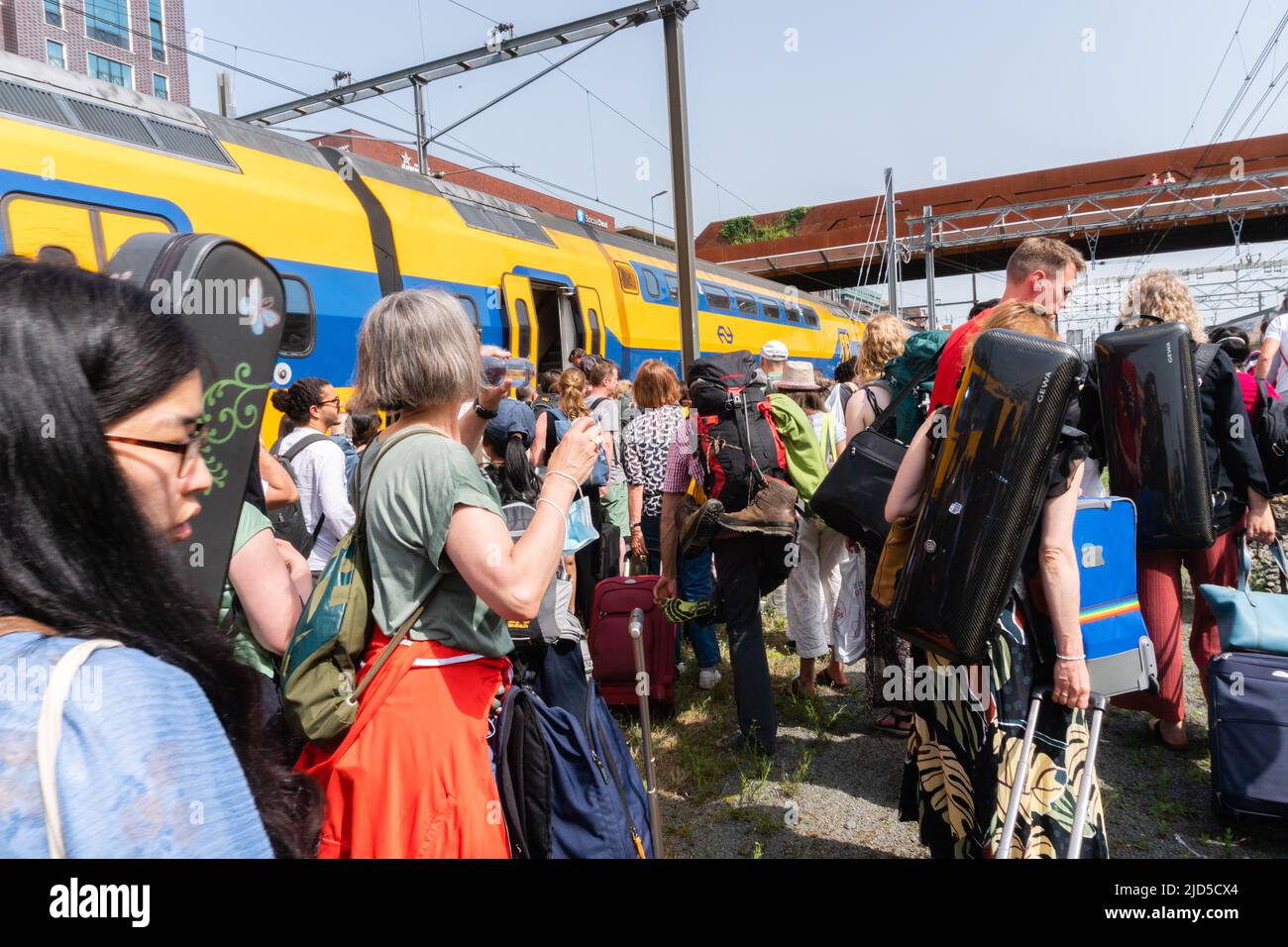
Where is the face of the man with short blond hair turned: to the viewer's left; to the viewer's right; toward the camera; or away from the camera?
to the viewer's right

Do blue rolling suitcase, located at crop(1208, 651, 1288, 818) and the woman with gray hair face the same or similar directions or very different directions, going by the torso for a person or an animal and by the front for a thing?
very different directions

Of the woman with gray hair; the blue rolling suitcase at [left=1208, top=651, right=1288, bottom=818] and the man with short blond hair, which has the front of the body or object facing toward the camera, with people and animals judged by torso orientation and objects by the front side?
the blue rolling suitcase

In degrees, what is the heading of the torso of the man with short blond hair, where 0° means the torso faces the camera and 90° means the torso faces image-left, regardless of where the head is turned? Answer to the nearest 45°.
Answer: approximately 270°

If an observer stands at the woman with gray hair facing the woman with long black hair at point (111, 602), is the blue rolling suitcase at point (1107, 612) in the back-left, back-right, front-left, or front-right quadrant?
back-left

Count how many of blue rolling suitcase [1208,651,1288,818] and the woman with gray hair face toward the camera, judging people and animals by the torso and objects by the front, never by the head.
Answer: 1

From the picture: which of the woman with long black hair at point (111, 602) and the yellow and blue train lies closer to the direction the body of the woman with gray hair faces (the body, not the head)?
the yellow and blue train

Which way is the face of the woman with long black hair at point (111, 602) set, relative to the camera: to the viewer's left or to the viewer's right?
to the viewer's right

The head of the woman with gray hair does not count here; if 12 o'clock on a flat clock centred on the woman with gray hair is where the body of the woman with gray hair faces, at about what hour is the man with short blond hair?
The man with short blond hair is roughly at 1 o'clock from the woman with gray hair.

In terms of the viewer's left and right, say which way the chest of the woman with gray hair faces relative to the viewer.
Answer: facing away from the viewer and to the right of the viewer

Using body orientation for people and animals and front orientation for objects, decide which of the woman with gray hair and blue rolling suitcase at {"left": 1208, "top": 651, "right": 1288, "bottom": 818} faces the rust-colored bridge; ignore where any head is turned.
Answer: the woman with gray hair

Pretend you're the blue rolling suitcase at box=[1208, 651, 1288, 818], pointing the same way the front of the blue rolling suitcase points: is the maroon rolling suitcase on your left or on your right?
on your right

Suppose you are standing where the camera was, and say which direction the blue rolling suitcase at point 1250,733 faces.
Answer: facing the viewer
